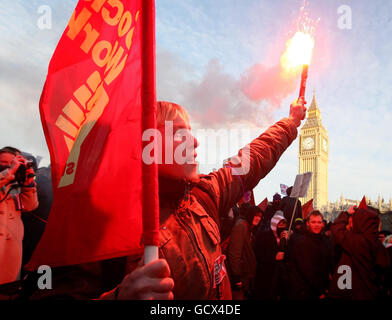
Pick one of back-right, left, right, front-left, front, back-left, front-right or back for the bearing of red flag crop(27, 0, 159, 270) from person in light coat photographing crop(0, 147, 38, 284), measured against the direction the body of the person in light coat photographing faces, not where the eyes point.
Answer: front-right

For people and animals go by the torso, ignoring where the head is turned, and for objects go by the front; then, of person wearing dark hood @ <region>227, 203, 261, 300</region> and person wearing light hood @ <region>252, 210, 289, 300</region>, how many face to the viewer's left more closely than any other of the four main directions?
0

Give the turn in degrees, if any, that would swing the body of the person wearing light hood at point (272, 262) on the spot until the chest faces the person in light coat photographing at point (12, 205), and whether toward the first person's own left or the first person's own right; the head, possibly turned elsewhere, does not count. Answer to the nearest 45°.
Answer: approximately 90° to the first person's own right

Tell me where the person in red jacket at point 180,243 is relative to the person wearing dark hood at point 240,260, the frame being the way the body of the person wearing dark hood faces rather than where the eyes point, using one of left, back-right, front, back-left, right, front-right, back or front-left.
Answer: right

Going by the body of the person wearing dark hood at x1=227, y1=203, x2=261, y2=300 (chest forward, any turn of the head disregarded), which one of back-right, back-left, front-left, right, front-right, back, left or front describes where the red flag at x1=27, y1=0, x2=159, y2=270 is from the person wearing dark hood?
right

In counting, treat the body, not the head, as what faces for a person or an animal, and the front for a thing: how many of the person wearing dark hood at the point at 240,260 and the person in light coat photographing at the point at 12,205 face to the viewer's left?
0

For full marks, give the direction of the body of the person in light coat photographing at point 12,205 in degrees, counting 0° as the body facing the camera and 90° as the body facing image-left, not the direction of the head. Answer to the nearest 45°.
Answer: approximately 315°
